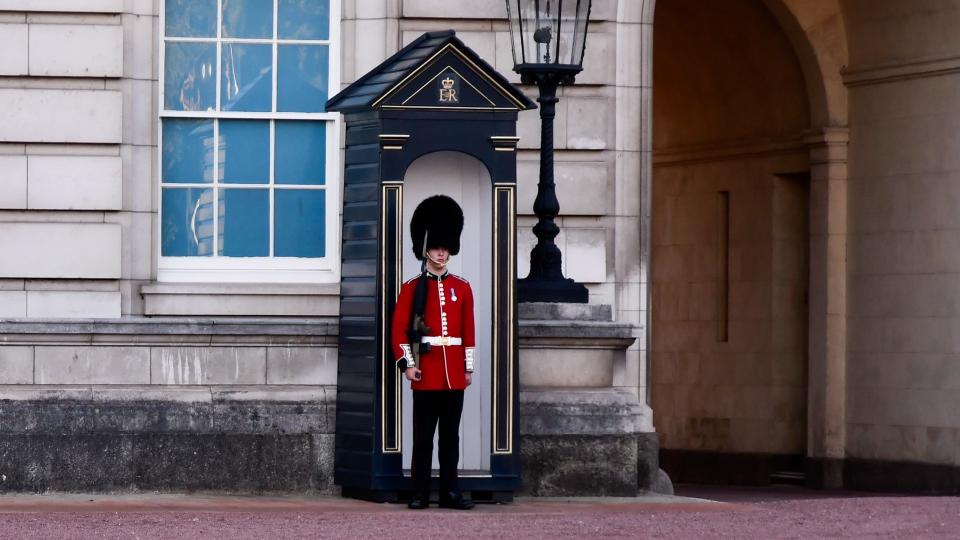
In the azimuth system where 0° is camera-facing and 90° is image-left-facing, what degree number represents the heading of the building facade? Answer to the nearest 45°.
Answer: approximately 0°
